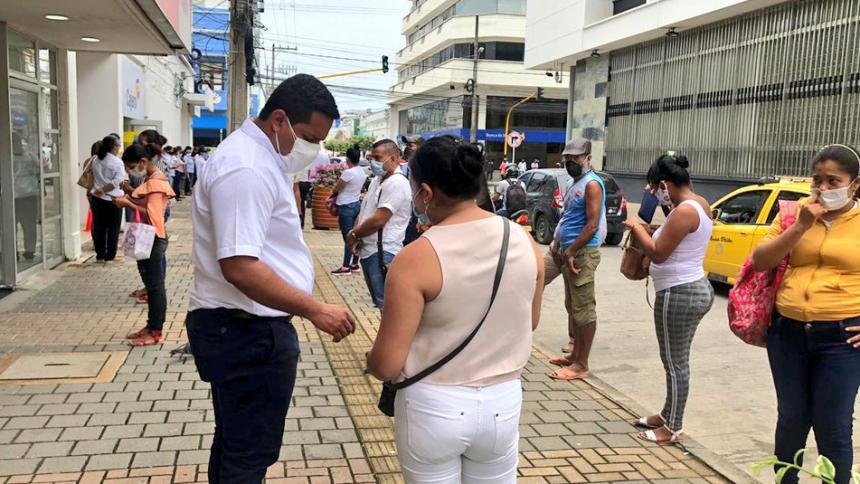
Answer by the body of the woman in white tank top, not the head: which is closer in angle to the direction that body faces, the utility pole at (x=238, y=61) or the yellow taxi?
the utility pole

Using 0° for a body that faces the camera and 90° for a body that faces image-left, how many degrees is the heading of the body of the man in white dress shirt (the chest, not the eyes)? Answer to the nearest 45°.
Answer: approximately 270°

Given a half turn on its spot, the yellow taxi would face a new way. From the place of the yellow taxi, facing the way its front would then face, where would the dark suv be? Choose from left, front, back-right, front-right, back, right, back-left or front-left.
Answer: back

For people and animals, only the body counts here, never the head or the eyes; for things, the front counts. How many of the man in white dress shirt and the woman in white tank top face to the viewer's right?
1

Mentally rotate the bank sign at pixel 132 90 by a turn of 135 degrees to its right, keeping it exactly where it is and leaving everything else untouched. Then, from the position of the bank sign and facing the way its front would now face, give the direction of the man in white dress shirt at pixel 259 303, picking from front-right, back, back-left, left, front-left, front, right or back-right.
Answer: left

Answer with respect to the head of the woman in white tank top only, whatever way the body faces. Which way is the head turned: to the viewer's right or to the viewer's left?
to the viewer's left

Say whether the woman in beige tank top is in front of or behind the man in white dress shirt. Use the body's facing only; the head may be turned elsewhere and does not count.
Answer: in front

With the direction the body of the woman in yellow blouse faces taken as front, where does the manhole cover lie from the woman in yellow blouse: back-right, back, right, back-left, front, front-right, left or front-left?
front-right

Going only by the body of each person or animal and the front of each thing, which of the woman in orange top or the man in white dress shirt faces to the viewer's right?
the man in white dress shirt

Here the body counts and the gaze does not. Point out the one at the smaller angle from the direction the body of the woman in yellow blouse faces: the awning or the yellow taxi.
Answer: the awning

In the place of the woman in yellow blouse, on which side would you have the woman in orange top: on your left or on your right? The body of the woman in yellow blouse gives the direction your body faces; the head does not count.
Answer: on your right

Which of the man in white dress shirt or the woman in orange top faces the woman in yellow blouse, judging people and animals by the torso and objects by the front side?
the man in white dress shirt

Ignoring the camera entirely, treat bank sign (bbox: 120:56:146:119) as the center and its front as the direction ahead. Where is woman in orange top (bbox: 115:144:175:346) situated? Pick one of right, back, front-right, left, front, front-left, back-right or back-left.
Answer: front-right
